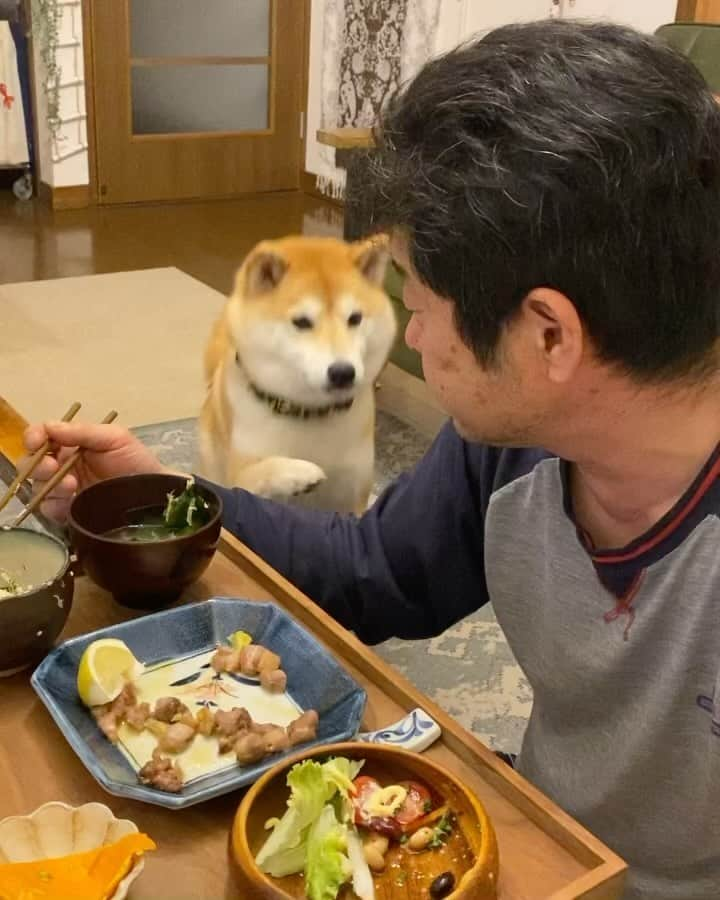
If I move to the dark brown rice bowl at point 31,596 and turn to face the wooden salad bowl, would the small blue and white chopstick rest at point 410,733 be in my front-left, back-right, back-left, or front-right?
front-left

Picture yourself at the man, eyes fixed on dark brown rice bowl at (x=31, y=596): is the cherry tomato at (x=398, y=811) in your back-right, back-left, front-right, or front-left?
front-left

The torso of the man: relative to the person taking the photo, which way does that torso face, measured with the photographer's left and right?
facing the viewer and to the left of the viewer
